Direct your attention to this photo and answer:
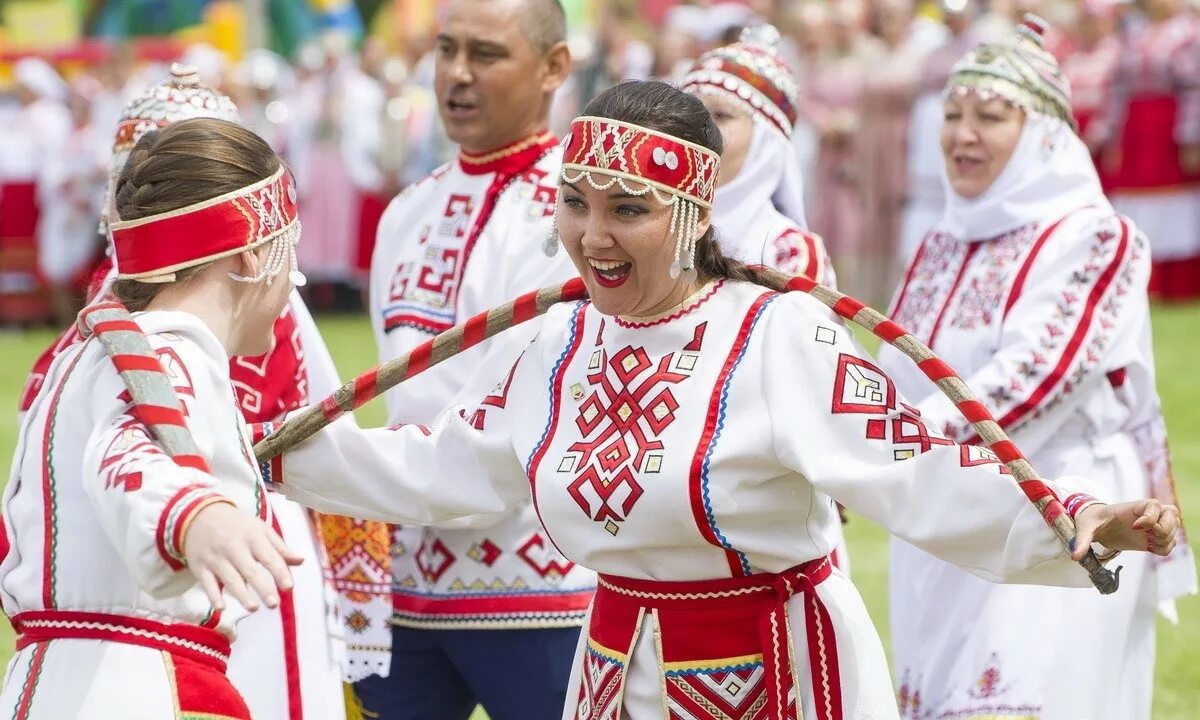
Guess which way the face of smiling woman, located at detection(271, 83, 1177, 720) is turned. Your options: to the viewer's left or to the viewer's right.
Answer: to the viewer's left

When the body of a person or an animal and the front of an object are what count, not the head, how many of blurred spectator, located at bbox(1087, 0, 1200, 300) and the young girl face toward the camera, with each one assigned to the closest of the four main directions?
1

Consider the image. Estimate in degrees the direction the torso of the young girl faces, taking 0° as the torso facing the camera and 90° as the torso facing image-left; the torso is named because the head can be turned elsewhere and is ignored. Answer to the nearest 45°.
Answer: approximately 225°

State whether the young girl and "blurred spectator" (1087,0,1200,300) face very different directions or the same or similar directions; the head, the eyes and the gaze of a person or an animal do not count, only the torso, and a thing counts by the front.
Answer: very different directions

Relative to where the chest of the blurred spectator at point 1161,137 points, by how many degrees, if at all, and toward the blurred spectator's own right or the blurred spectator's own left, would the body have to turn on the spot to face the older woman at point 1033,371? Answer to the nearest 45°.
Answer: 0° — they already face them

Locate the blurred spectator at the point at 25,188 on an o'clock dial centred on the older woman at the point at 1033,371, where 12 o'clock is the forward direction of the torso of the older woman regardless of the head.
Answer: The blurred spectator is roughly at 3 o'clock from the older woman.

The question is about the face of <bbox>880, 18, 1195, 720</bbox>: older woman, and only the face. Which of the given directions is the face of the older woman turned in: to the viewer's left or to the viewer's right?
to the viewer's left
